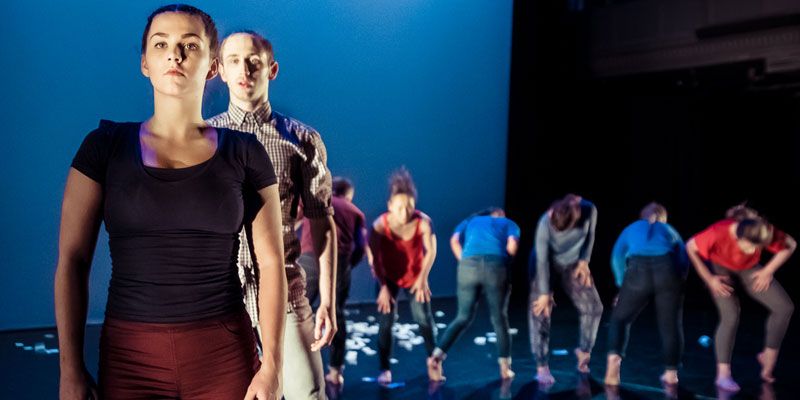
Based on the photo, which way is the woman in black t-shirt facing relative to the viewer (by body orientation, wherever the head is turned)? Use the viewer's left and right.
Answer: facing the viewer

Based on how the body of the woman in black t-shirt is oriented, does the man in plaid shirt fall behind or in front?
behind

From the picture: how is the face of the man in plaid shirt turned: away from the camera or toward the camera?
toward the camera

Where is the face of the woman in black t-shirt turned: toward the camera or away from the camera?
toward the camera
